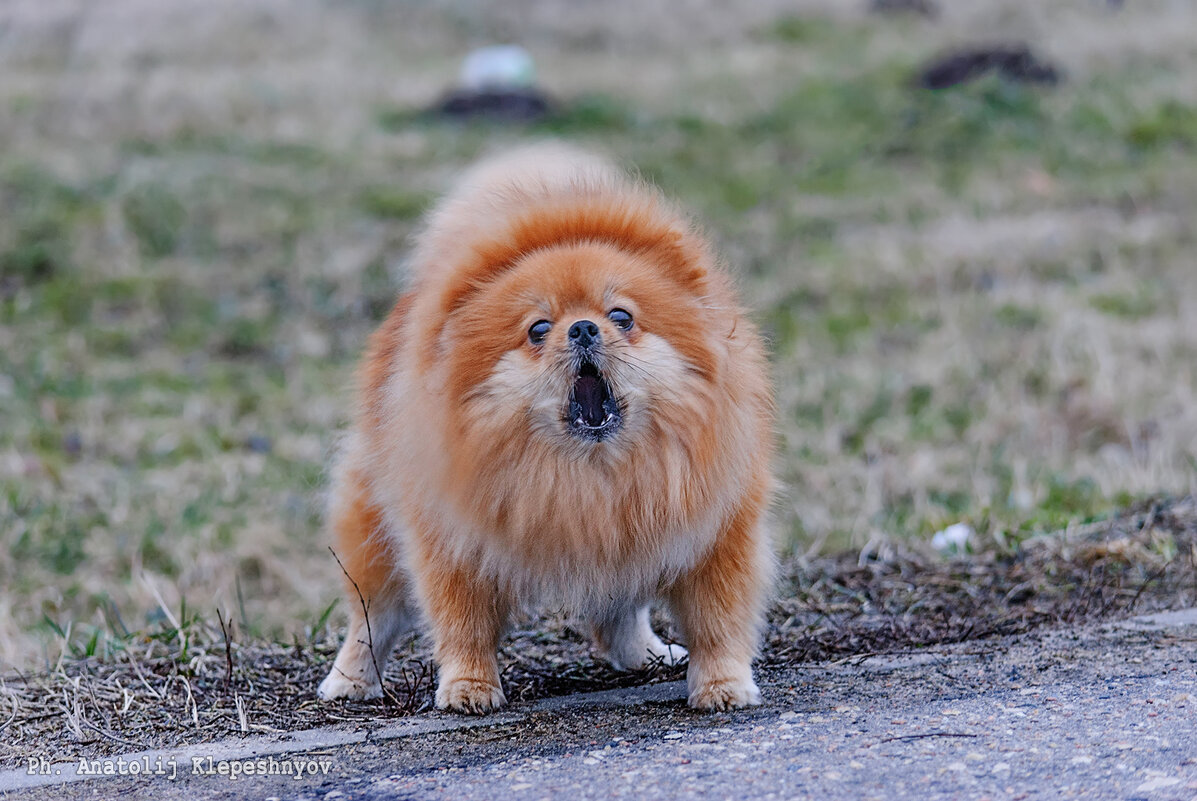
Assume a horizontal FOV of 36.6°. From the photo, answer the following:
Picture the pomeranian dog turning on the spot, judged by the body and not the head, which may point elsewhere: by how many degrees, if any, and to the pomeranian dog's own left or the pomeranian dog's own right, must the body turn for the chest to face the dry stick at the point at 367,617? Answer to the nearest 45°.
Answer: approximately 135° to the pomeranian dog's own right

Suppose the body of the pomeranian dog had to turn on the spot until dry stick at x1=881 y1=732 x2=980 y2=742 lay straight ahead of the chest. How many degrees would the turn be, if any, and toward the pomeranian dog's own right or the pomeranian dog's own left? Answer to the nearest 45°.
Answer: approximately 45° to the pomeranian dog's own left

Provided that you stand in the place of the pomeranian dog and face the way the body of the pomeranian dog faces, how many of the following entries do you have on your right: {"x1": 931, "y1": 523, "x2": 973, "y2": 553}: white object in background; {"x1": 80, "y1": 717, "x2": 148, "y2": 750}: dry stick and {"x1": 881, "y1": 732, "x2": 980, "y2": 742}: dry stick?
1

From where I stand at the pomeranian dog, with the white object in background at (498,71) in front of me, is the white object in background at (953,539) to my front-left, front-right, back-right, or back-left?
front-right

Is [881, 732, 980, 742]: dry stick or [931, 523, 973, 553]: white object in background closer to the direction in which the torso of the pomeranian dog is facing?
the dry stick

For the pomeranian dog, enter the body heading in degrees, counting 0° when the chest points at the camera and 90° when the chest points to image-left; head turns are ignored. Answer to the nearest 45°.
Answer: approximately 0°

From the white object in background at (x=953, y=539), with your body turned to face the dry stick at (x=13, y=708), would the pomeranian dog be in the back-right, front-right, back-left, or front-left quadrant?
front-left

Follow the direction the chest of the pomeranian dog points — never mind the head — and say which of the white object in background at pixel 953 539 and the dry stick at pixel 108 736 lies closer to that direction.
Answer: the dry stick

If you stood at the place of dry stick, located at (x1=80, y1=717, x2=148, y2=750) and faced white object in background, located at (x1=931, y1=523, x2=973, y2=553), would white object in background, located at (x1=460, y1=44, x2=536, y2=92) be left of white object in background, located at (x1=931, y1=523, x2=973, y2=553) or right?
left

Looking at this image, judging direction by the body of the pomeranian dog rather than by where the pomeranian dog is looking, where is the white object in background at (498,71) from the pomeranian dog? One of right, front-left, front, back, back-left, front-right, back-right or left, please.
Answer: back

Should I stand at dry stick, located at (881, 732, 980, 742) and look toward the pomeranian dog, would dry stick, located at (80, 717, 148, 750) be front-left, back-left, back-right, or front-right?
front-left

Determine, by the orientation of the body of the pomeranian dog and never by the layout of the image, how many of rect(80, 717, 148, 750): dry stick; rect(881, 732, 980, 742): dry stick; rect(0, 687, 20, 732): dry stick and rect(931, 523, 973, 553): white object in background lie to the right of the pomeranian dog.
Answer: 2

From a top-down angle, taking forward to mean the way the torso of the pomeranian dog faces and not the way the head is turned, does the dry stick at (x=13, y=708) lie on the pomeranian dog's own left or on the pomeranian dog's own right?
on the pomeranian dog's own right
